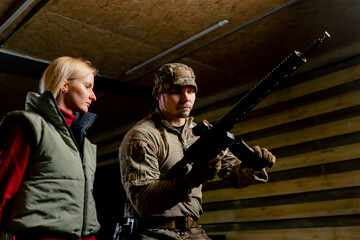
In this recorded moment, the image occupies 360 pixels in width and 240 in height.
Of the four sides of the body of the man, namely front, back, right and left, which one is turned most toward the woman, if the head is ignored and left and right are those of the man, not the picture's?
right

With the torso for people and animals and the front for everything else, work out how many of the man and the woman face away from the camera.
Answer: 0

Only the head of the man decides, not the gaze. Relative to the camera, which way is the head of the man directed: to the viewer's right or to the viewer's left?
to the viewer's right

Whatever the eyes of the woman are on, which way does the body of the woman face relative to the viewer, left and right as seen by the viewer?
facing the viewer and to the right of the viewer

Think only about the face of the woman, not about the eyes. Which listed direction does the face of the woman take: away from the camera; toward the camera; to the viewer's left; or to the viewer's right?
to the viewer's right
